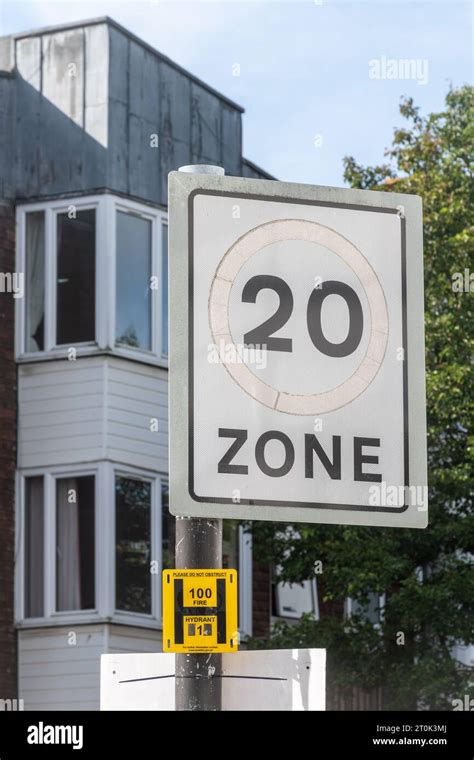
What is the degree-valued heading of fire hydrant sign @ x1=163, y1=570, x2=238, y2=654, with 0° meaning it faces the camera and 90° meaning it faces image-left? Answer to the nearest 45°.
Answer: approximately 0°

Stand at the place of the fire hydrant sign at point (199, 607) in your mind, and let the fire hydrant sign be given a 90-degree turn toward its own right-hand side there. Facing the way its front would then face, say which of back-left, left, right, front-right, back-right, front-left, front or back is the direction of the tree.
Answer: right

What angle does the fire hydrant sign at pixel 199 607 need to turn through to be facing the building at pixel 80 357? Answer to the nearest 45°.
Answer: approximately 180°
